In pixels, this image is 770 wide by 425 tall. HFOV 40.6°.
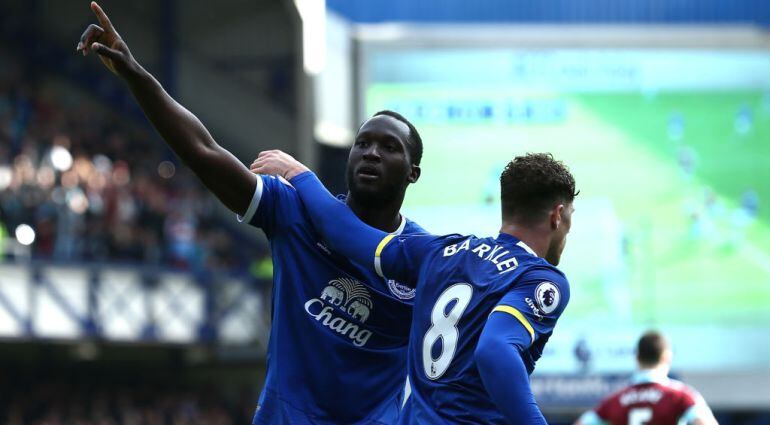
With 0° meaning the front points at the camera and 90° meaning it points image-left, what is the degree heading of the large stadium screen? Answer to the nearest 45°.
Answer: approximately 0°
